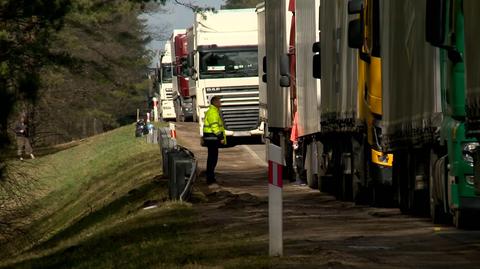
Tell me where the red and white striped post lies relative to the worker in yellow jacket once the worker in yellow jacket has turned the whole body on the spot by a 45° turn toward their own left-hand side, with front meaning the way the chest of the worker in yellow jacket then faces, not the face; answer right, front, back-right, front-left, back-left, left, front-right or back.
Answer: back-right

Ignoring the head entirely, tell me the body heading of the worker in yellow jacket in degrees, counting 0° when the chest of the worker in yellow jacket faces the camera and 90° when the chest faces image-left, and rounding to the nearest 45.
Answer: approximately 270°

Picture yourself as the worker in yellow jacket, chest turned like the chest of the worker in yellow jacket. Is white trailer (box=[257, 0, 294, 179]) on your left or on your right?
on your left

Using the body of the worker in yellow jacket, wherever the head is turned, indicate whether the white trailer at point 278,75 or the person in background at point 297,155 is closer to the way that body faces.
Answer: the person in background

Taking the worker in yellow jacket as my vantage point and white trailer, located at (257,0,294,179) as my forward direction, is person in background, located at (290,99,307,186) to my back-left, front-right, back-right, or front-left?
front-right
